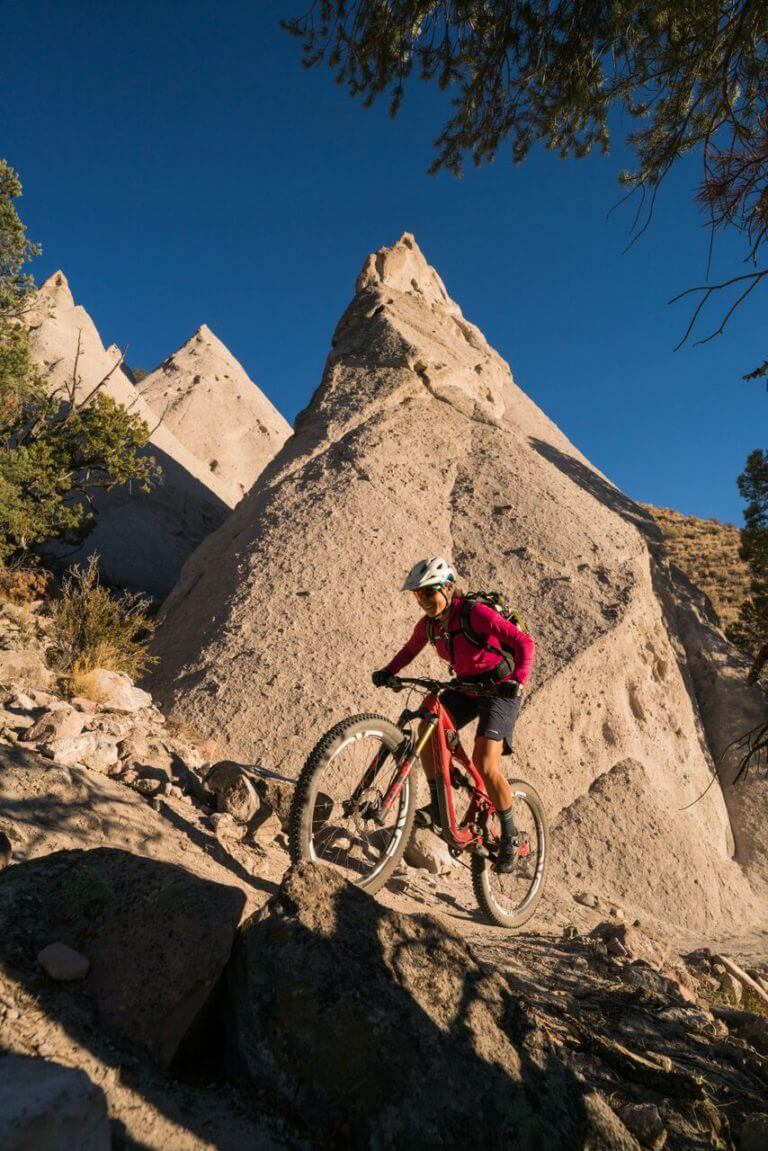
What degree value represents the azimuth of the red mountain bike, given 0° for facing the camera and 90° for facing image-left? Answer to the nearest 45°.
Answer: approximately 45°

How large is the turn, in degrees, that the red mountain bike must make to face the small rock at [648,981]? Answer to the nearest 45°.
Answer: approximately 135° to its left

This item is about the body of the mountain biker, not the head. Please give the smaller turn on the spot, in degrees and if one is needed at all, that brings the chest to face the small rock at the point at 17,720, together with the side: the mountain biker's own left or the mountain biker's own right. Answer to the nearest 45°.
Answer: approximately 45° to the mountain biker's own right

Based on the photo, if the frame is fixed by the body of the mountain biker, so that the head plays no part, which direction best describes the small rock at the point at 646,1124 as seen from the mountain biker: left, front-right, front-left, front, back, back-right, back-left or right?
left

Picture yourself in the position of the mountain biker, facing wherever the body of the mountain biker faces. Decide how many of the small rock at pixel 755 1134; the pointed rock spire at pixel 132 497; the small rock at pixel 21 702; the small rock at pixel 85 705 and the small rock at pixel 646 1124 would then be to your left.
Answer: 2

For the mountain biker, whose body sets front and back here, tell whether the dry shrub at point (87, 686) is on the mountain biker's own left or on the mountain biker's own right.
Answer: on the mountain biker's own right

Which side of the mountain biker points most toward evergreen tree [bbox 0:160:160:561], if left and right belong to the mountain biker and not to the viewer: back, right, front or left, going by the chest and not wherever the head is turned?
right

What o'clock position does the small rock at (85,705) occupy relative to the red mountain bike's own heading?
The small rock is roughly at 2 o'clock from the red mountain bike.

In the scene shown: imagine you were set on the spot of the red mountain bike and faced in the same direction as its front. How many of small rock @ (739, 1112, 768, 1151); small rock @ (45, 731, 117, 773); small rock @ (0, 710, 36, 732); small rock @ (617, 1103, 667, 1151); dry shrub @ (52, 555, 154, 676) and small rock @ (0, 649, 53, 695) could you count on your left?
2

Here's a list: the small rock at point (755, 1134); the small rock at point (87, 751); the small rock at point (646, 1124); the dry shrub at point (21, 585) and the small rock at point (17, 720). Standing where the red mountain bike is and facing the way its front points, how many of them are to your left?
2

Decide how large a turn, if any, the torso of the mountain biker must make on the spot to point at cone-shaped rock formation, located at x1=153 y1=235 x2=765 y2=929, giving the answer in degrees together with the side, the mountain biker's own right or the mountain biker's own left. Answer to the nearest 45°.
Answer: approximately 135° to the mountain biker's own right
